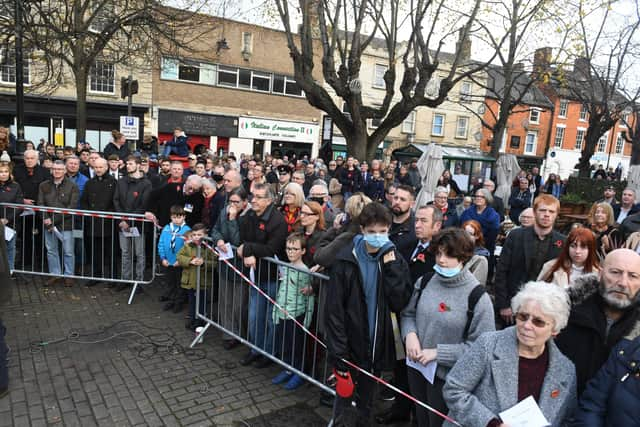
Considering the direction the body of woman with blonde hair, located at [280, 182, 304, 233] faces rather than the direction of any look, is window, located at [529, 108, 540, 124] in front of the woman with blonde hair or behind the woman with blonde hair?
behind

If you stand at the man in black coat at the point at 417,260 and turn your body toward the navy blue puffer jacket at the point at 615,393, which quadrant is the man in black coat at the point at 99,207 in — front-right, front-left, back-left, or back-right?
back-right

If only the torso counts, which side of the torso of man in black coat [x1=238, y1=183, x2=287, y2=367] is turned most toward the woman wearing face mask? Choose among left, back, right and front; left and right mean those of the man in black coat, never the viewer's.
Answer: left

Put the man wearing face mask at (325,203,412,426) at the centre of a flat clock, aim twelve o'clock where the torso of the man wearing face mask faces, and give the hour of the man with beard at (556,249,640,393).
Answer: The man with beard is roughly at 10 o'clock from the man wearing face mask.

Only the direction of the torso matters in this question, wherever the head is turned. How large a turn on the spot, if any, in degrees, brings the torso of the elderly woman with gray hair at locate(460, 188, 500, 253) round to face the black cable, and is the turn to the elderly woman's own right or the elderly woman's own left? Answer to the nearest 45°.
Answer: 0° — they already face it

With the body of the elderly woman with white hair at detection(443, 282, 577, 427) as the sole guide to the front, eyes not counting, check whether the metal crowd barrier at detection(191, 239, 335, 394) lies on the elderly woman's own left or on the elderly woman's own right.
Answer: on the elderly woman's own right

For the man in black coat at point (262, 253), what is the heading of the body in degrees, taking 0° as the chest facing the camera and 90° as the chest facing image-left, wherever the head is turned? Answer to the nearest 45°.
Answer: approximately 45°

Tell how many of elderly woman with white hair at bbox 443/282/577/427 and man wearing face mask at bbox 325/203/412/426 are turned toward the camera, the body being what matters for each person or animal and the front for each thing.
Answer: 2

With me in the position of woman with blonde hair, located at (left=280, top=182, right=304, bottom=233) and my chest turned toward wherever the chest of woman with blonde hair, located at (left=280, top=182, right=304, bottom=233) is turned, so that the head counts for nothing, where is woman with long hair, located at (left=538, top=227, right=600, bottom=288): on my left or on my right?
on my left

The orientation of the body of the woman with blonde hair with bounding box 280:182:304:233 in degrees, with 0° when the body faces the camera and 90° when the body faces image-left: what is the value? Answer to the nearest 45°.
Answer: approximately 45°
